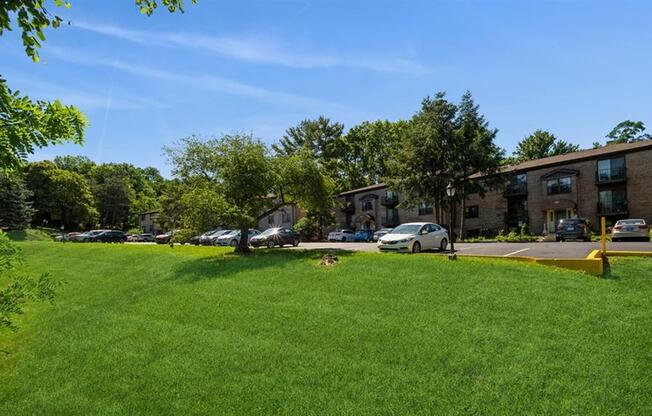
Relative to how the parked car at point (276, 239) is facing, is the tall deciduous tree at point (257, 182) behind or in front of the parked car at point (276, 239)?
in front

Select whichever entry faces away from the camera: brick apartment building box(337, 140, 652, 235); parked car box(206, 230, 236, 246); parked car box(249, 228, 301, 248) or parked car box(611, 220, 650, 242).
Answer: parked car box(611, 220, 650, 242)

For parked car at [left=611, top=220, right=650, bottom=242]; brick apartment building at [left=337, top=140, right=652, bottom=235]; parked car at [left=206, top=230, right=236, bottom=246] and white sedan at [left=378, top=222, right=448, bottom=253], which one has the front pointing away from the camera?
parked car at [left=611, top=220, right=650, bottom=242]

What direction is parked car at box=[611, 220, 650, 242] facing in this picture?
away from the camera

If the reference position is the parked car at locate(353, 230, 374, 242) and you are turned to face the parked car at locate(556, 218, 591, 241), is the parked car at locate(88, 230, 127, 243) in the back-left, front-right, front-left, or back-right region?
back-right

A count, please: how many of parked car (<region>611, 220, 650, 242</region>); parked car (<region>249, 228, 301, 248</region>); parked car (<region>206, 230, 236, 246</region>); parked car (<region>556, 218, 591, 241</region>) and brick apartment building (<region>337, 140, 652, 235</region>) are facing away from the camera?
2

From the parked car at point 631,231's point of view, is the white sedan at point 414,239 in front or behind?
behind

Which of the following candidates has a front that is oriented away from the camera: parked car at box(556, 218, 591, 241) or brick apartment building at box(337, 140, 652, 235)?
the parked car

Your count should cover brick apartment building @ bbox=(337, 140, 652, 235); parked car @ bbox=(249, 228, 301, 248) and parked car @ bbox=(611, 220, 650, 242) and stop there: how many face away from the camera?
1

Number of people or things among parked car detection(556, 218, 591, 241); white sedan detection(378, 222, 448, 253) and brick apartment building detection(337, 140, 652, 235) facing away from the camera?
1

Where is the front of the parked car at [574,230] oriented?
away from the camera

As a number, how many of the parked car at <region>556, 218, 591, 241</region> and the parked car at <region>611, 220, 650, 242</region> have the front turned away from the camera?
2

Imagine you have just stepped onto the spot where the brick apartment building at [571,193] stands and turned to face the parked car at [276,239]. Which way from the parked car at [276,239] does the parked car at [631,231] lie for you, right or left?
left

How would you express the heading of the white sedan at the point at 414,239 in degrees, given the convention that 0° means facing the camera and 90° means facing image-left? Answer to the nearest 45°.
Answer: approximately 45°

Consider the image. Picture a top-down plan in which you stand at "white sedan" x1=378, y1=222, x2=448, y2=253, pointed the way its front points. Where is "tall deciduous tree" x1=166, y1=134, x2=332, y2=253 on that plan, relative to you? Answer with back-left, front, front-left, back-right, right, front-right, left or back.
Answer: front-right

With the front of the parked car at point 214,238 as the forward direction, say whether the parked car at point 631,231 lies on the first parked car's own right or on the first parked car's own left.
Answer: on the first parked car's own left
